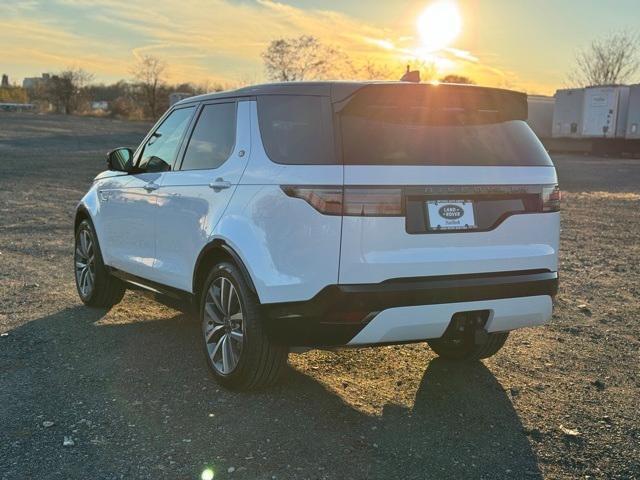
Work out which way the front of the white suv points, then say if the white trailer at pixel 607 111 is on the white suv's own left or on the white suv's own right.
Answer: on the white suv's own right

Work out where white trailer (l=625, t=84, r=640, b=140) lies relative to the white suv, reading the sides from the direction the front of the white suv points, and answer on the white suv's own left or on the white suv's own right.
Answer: on the white suv's own right

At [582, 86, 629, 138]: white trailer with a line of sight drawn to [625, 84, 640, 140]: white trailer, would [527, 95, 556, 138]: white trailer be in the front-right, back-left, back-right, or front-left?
back-left

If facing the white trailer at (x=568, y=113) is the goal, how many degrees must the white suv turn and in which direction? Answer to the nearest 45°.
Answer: approximately 45° to its right

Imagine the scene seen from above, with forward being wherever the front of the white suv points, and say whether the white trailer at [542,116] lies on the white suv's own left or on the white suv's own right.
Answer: on the white suv's own right

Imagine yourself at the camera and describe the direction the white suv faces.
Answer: facing away from the viewer and to the left of the viewer
